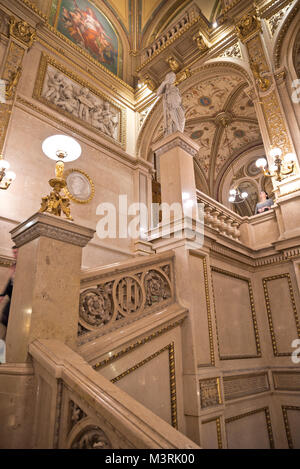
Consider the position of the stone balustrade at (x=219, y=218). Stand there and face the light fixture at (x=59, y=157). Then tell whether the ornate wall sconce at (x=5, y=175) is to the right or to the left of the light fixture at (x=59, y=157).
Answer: right

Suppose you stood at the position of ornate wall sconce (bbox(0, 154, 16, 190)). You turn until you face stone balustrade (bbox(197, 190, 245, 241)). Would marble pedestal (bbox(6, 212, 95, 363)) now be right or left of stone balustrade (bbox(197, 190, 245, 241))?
right

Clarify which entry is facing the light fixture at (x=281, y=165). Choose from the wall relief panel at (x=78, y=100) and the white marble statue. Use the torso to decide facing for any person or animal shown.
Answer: the wall relief panel

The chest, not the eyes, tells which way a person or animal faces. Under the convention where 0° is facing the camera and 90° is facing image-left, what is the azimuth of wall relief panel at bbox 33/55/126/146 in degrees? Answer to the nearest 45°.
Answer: approximately 315°

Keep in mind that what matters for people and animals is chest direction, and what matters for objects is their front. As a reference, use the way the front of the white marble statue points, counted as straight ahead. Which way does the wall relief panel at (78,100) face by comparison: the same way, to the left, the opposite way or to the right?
to the left

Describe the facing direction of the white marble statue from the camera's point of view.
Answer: facing the viewer and to the left of the viewer

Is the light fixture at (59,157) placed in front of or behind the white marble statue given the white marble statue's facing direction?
in front

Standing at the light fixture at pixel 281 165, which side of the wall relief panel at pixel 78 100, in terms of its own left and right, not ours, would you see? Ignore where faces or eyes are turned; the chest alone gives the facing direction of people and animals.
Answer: front
